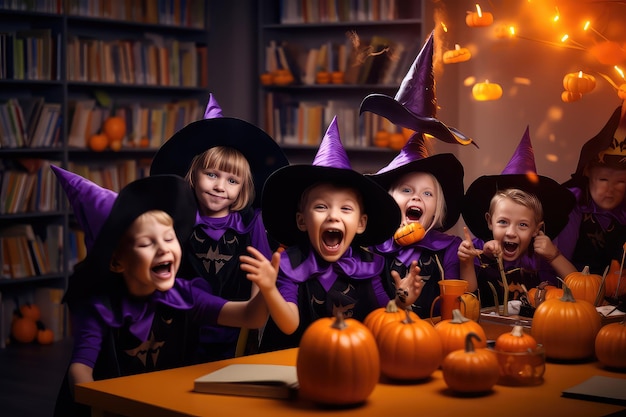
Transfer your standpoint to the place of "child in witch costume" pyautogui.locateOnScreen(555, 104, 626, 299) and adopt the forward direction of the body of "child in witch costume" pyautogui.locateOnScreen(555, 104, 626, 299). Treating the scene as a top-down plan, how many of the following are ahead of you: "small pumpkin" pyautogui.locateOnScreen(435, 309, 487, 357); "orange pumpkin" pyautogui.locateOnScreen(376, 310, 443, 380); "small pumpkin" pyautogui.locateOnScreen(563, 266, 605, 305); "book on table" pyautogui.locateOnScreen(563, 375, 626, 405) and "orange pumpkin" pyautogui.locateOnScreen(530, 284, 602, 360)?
5

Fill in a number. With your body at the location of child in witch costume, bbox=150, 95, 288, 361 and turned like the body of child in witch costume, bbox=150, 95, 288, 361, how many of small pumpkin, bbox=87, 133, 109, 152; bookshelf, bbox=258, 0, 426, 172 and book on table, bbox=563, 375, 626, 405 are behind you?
2

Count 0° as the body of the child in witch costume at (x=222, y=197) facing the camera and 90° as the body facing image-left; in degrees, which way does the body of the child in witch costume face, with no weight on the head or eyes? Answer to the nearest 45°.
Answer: approximately 0°

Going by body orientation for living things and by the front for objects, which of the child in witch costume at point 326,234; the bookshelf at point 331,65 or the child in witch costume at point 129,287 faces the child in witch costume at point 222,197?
the bookshelf

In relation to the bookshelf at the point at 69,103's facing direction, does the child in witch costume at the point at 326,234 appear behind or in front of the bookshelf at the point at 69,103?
in front

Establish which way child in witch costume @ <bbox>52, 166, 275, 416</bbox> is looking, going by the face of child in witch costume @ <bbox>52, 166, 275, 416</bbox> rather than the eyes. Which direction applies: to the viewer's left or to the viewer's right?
to the viewer's right

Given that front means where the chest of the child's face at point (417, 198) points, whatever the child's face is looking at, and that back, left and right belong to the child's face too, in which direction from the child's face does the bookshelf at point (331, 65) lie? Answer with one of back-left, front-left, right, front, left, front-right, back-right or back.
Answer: back

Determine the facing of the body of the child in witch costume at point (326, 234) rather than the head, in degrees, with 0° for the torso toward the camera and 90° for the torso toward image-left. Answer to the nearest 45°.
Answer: approximately 0°

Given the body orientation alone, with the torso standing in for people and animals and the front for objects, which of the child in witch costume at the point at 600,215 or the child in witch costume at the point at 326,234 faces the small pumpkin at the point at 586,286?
the child in witch costume at the point at 600,215

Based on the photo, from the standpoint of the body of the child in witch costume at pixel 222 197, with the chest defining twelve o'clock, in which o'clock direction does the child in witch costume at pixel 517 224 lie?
the child in witch costume at pixel 517 224 is roughly at 9 o'clock from the child in witch costume at pixel 222 197.
